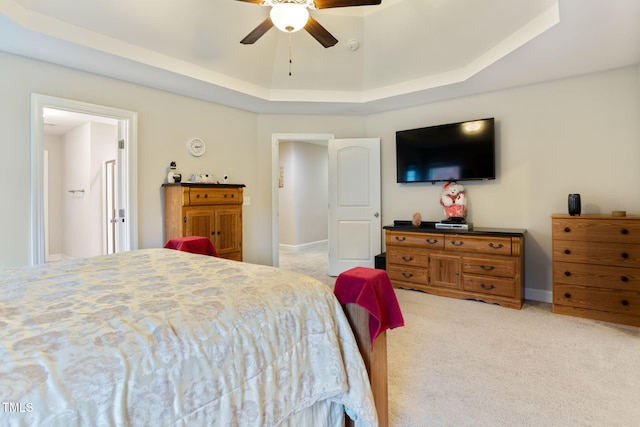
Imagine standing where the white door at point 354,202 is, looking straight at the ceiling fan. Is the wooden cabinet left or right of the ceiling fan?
right

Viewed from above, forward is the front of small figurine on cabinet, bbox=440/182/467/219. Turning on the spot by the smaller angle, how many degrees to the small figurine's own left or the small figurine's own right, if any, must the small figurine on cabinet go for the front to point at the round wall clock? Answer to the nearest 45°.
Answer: approximately 90° to the small figurine's own right

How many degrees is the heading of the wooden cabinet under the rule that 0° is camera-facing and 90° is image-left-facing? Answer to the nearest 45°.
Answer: approximately 315°

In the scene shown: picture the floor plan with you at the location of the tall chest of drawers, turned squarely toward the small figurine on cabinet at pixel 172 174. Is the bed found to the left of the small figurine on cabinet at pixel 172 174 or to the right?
left

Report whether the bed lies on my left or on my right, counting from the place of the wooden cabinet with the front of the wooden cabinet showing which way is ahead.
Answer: on my right

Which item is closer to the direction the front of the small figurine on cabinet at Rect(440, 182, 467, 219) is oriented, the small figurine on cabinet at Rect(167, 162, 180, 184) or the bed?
the bed

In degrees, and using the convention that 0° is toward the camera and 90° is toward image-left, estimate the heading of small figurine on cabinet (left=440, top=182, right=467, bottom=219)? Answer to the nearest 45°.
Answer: approximately 0°

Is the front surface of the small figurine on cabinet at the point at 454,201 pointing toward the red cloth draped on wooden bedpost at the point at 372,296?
yes

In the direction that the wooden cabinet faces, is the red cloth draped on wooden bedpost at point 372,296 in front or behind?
in front

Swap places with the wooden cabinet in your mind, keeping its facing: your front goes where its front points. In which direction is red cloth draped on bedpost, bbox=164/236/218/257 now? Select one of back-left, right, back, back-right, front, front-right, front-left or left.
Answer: front-right

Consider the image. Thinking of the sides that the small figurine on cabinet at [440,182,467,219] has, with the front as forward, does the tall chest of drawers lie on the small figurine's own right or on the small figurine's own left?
on the small figurine's own left
